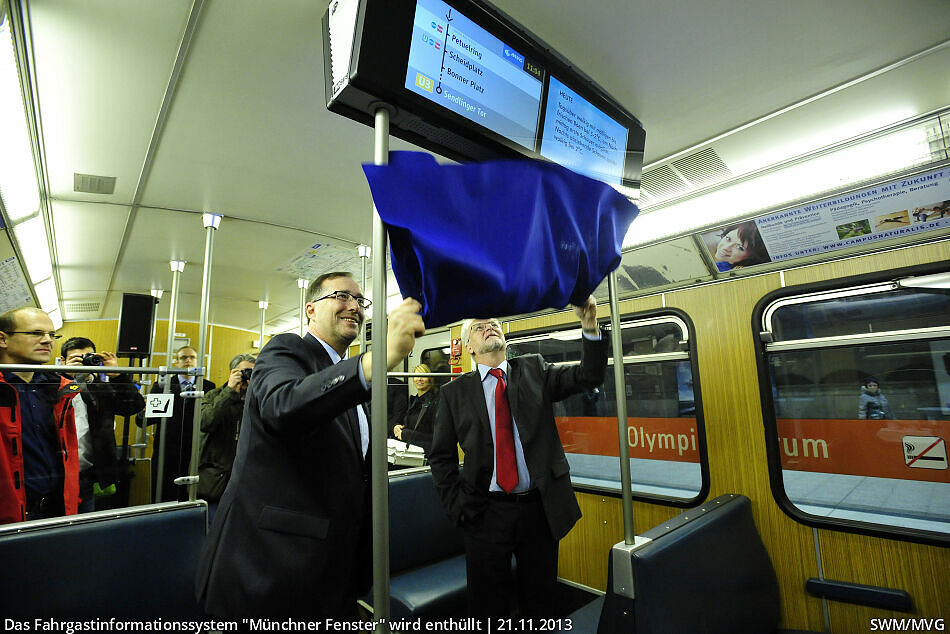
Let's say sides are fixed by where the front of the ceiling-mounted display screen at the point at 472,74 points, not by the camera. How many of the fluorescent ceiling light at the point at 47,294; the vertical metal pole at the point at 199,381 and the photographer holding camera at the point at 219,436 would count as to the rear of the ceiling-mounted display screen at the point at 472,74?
3

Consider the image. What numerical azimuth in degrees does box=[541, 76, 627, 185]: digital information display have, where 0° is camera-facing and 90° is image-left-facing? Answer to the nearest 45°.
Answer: approximately 315°

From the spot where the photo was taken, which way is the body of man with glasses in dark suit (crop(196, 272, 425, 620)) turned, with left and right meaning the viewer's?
facing the viewer and to the right of the viewer

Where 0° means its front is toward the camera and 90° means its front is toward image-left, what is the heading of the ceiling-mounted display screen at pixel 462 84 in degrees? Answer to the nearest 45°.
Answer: approximately 315°

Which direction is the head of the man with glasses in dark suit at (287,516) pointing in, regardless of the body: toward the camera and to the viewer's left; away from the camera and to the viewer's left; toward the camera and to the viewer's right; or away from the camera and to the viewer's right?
toward the camera and to the viewer's right

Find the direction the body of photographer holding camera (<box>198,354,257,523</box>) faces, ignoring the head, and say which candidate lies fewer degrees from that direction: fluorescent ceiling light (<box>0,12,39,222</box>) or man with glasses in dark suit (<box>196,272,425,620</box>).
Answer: the man with glasses in dark suit
